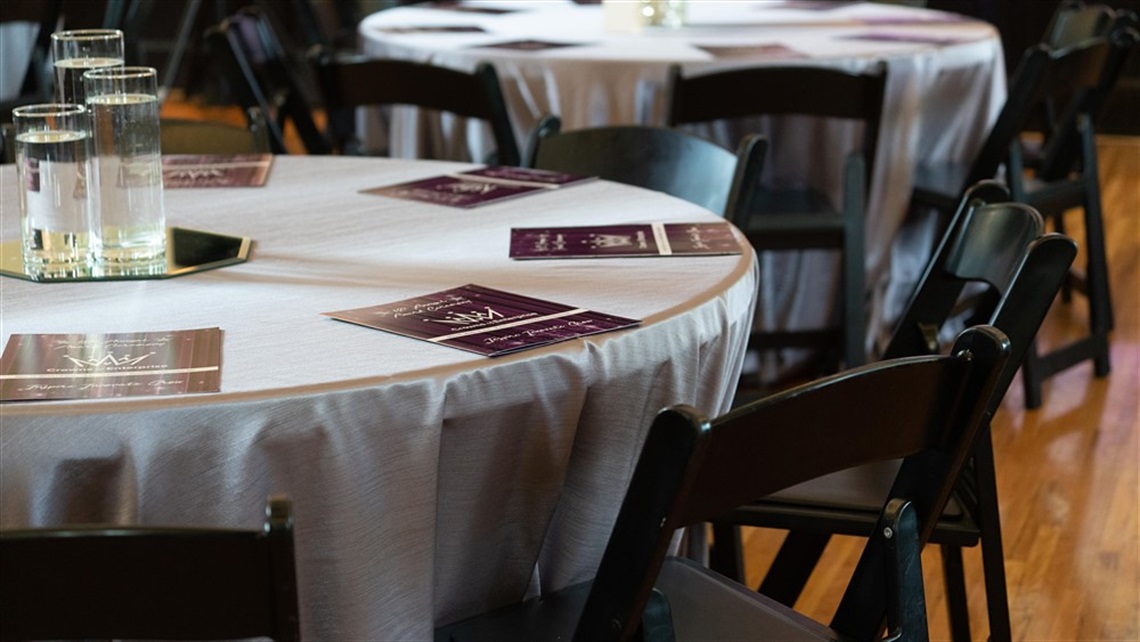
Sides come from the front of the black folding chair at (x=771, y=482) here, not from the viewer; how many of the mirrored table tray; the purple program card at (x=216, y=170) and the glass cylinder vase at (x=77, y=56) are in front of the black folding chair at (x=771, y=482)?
3

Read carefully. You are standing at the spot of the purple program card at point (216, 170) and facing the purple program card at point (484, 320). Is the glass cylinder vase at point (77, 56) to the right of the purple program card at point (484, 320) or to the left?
right

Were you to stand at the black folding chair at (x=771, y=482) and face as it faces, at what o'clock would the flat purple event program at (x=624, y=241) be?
The flat purple event program is roughly at 1 o'clock from the black folding chair.

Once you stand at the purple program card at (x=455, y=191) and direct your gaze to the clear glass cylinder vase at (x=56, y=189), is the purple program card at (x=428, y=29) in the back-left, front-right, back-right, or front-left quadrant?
back-right

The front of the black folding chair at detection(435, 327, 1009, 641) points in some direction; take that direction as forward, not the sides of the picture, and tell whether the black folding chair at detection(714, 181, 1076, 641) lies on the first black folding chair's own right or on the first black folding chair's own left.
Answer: on the first black folding chair's own right

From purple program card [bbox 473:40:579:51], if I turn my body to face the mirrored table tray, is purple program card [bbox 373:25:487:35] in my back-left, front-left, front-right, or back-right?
back-right

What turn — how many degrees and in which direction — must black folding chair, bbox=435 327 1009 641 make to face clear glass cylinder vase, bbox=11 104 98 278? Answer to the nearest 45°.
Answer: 0° — it already faces it

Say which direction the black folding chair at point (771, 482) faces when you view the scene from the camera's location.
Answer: facing away from the viewer and to the left of the viewer
